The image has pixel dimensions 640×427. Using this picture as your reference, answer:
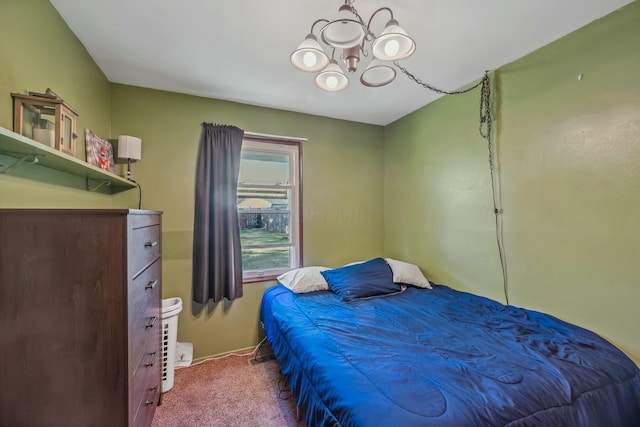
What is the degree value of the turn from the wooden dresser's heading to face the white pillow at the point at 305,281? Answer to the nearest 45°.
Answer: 0° — it already faces it

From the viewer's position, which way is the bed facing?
facing the viewer and to the right of the viewer

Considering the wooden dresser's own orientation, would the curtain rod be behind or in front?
in front

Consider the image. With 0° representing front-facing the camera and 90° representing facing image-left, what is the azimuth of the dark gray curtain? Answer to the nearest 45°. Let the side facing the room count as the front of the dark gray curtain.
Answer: approximately 0°

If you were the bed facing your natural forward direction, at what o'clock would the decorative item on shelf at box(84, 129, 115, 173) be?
The decorative item on shelf is roughly at 4 o'clock from the bed.

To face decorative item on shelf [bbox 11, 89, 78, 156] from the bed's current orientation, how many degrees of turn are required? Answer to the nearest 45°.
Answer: approximately 90° to its right

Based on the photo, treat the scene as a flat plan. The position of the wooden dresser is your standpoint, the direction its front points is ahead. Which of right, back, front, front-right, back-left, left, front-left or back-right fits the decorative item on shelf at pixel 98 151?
left

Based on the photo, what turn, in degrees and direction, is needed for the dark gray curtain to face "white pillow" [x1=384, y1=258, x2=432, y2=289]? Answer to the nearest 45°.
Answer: approximately 90° to its left

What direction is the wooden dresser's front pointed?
to the viewer's right

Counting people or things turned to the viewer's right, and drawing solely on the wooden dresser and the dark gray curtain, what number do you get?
1
